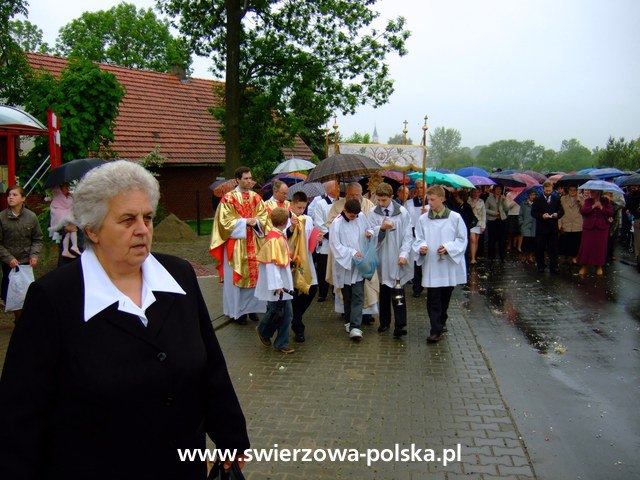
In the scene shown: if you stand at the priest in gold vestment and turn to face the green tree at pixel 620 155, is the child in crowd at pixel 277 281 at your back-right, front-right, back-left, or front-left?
back-right

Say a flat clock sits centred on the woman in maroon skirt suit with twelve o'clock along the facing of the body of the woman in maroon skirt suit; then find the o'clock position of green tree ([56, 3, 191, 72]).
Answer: The green tree is roughly at 4 o'clock from the woman in maroon skirt suit.

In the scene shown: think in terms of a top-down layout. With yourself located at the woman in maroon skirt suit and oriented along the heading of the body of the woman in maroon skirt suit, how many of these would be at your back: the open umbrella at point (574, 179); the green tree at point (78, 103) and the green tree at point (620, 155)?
2

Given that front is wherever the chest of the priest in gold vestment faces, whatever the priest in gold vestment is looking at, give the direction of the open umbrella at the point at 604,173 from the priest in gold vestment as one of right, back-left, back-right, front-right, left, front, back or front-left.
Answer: left

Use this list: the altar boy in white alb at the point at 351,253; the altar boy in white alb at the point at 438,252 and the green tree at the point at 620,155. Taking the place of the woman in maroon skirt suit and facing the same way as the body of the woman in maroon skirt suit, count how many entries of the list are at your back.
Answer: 1

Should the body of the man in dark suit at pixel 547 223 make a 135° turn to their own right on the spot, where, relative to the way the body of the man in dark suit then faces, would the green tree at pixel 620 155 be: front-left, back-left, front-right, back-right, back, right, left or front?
front-right

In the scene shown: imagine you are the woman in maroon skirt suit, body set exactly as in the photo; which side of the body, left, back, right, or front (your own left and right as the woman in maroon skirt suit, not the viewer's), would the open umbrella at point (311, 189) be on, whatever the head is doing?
right

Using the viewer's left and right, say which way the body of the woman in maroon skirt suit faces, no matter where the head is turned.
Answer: facing the viewer

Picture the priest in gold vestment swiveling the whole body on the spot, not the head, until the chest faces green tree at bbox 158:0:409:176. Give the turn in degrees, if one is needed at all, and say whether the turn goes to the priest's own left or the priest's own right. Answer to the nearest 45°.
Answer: approximately 135° to the priest's own left
